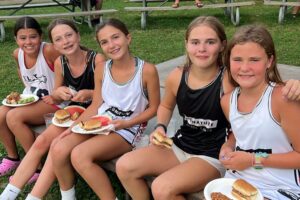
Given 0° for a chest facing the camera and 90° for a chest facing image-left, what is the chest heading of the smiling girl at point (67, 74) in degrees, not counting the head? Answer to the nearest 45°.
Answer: approximately 45°

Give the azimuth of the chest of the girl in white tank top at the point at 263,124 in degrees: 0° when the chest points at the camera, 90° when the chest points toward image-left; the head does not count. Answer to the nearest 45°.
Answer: approximately 45°

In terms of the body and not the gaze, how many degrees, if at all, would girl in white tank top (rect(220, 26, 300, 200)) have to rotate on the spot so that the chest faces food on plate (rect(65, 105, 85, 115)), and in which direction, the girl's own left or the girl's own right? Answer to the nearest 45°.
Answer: approximately 90° to the girl's own right

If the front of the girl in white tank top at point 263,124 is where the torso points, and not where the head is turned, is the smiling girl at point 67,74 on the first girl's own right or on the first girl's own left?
on the first girl's own right

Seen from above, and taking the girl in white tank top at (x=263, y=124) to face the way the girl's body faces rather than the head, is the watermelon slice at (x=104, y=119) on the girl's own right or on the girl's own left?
on the girl's own right
